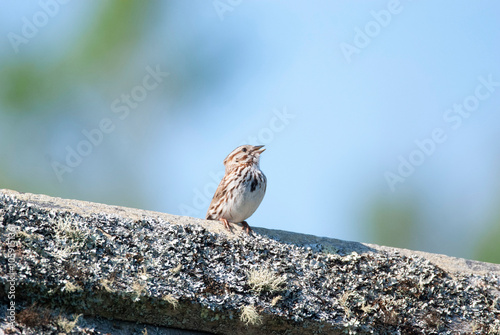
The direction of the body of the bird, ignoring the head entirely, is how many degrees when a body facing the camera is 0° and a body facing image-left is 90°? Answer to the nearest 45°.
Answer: approximately 315°
